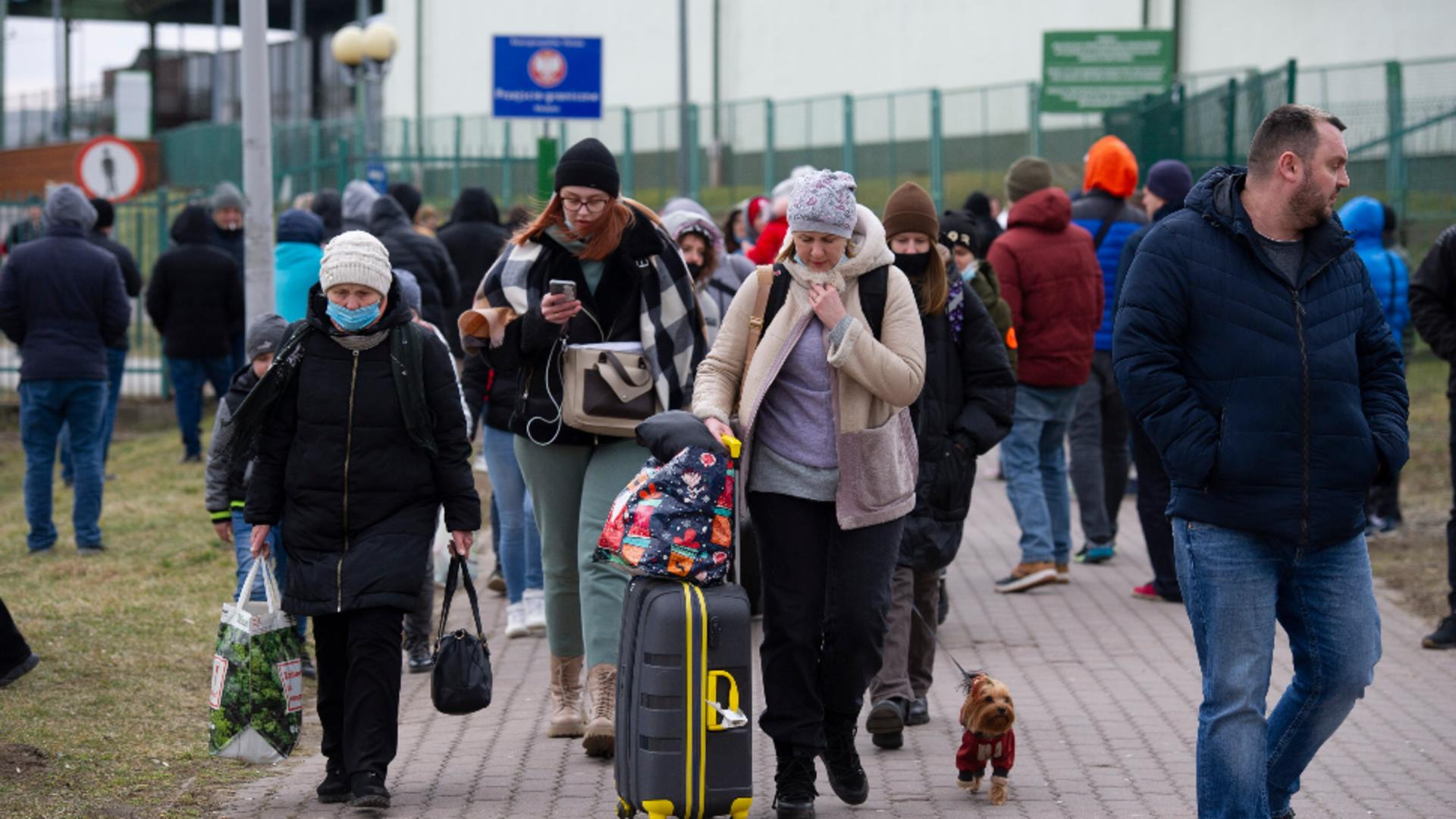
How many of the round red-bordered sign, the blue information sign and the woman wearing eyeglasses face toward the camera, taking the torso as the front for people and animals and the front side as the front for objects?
3

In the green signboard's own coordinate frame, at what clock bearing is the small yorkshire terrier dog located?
The small yorkshire terrier dog is roughly at 12 o'clock from the green signboard.

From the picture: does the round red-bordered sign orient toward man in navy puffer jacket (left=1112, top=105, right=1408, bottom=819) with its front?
yes

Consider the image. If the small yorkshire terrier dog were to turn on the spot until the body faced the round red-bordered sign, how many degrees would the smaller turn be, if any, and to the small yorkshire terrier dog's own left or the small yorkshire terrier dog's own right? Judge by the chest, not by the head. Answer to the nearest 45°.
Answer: approximately 135° to the small yorkshire terrier dog's own right

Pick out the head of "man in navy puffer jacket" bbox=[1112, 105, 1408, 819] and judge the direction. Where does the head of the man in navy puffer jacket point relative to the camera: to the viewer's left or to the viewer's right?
to the viewer's right

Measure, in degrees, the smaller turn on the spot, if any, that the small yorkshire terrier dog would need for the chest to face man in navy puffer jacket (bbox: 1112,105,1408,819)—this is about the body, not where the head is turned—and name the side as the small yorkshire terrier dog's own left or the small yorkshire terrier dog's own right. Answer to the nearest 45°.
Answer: approximately 45° to the small yorkshire terrier dog's own left

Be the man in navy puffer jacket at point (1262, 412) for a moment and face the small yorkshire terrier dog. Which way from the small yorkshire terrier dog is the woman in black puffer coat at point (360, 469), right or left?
left

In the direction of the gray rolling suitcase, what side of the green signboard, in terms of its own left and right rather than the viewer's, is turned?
front

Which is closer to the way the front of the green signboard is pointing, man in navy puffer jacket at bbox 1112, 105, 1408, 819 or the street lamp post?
the man in navy puffer jacket

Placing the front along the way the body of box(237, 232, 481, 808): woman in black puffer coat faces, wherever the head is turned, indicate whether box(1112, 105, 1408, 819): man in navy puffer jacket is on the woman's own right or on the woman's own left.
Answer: on the woman's own left
